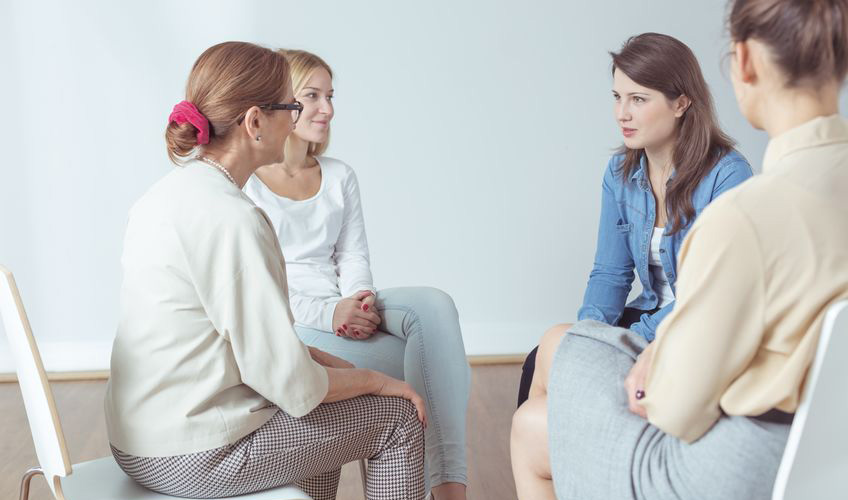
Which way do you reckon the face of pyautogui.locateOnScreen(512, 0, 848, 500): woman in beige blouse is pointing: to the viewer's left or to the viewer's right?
to the viewer's left

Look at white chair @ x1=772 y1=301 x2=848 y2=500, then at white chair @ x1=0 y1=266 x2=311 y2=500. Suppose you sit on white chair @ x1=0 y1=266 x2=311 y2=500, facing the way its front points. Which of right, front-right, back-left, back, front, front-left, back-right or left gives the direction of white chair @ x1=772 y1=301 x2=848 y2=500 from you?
front-right

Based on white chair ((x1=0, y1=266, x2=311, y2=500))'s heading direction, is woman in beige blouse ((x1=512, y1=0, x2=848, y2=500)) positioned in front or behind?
in front

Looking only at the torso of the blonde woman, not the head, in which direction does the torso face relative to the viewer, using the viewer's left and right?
facing the viewer and to the right of the viewer

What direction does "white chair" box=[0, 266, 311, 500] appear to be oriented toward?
to the viewer's right

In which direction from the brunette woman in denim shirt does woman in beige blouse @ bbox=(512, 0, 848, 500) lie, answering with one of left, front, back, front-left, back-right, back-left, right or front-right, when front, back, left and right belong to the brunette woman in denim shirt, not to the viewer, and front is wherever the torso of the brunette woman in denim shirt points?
front-left

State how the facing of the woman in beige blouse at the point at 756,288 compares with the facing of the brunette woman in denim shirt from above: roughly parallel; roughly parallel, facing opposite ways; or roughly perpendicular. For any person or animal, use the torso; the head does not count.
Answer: roughly perpendicular

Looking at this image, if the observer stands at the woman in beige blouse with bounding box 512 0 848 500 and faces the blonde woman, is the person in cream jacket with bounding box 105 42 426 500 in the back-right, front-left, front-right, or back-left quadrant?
front-left

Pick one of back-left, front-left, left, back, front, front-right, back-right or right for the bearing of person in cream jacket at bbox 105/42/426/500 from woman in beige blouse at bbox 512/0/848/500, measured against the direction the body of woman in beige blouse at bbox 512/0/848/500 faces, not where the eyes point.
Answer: front-left

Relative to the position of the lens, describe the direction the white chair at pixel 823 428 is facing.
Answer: facing away from the viewer and to the left of the viewer

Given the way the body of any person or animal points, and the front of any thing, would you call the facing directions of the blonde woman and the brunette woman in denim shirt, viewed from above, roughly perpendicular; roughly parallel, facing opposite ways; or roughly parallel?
roughly perpendicular

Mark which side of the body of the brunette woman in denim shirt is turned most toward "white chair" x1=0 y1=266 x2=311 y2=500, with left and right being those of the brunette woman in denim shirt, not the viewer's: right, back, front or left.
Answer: front

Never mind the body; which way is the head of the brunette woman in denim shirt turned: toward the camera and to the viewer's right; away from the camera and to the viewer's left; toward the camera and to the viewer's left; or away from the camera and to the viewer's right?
toward the camera and to the viewer's left

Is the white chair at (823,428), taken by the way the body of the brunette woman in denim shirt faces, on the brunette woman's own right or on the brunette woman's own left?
on the brunette woman's own left

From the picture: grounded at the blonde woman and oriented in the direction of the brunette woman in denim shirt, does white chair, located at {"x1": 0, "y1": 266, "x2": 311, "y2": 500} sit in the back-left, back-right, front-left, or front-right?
back-right

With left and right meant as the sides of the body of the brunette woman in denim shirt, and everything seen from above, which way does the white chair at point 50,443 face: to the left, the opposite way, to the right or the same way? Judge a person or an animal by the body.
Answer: the opposite way

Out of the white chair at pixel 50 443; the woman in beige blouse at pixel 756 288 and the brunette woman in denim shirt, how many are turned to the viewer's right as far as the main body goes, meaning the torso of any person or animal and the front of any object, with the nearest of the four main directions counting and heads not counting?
1
